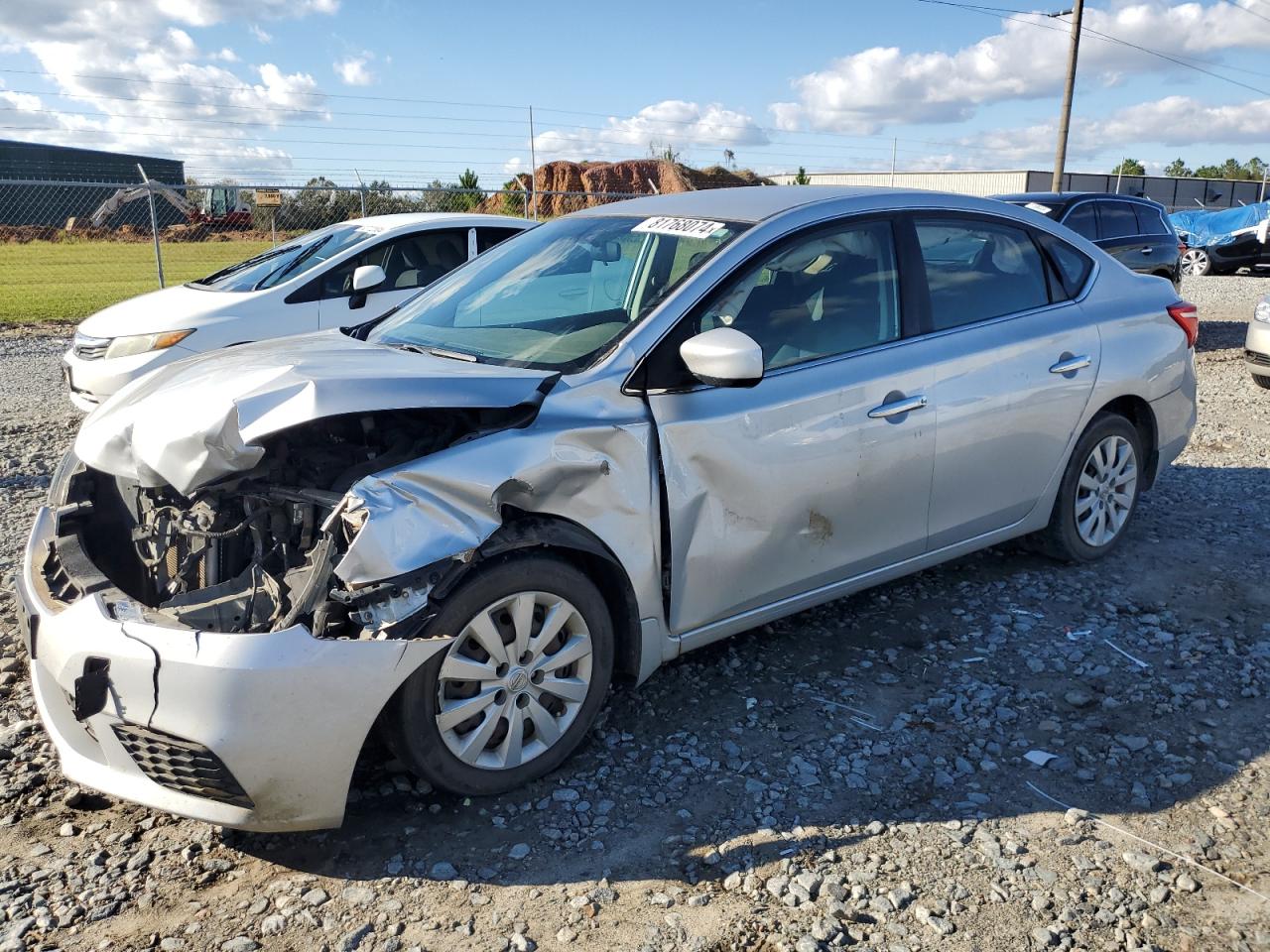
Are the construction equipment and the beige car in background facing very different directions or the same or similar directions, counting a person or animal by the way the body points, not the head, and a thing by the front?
same or similar directions

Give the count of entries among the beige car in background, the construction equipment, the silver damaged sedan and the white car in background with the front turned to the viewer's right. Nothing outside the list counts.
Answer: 0

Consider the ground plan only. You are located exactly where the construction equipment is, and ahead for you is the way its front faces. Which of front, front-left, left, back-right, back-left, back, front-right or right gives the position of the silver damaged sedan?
left

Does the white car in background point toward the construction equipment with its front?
no

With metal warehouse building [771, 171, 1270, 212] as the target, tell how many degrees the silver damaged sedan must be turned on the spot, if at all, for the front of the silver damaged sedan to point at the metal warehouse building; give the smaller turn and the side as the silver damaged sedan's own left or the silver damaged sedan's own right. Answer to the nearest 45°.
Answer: approximately 180°

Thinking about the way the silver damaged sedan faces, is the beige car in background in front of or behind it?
behind

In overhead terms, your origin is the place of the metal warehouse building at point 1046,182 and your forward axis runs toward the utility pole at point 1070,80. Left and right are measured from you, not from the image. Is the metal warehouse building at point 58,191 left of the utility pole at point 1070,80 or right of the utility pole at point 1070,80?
right

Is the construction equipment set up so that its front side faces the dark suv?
no

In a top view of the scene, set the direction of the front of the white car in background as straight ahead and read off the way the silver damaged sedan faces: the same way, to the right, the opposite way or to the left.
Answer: the same way

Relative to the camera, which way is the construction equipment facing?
to the viewer's left

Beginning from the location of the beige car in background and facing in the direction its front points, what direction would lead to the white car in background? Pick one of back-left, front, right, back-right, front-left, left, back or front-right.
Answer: front

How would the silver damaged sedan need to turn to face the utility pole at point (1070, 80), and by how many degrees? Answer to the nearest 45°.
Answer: approximately 180°

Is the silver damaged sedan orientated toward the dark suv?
no

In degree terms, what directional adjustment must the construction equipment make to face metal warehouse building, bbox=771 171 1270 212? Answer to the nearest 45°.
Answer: approximately 180°

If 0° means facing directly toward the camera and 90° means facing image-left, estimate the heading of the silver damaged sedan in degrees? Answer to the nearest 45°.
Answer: approximately 45°

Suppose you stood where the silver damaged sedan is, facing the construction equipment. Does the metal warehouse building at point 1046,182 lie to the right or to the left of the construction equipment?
right
